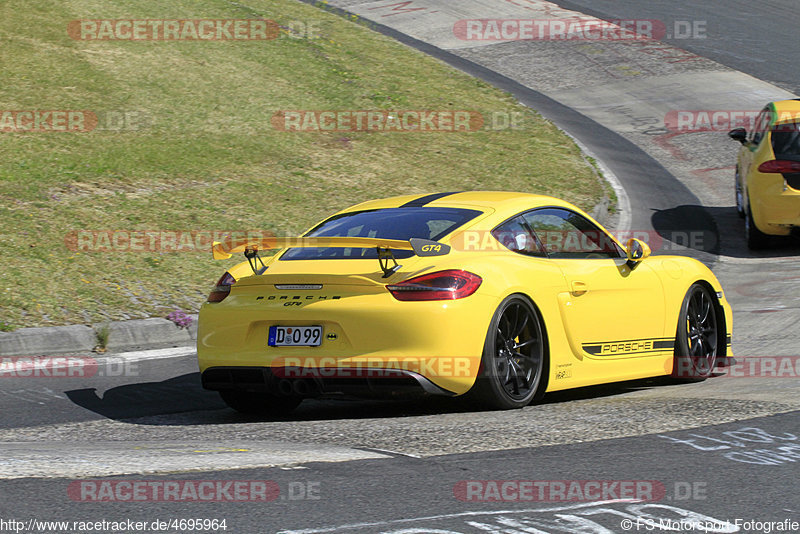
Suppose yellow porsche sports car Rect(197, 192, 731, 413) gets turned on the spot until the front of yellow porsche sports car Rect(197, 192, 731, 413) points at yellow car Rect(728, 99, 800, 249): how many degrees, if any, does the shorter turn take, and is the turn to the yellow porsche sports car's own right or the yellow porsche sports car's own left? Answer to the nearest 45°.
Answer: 0° — it already faces it

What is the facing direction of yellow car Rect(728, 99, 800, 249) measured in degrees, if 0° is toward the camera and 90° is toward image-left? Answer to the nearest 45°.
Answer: approximately 180°

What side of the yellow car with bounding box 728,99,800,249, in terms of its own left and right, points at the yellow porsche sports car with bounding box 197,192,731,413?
back

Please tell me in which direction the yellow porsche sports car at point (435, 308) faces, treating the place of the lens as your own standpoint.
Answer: facing away from the viewer and to the right of the viewer

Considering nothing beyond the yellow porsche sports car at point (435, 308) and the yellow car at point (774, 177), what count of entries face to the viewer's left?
0
